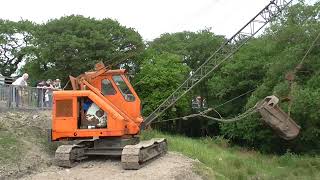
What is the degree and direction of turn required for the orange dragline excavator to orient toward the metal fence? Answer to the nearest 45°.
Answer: approximately 135° to its left

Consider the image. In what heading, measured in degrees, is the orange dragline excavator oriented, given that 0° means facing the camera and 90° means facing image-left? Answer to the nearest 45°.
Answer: approximately 270°

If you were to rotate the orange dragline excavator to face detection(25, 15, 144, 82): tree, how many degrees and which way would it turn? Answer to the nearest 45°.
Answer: approximately 90° to its left
